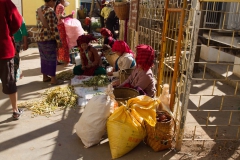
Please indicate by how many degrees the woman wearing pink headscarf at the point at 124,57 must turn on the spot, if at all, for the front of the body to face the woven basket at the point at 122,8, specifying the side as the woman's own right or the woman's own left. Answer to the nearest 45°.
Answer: approximately 90° to the woman's own right

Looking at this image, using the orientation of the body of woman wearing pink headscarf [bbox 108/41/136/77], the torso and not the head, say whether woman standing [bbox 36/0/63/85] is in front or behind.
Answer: in front

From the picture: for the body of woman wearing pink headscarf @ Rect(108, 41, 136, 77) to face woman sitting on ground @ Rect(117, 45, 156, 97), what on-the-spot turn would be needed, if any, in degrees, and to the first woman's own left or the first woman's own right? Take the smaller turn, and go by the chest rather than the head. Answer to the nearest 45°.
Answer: approximately 90° to the first woman's own left

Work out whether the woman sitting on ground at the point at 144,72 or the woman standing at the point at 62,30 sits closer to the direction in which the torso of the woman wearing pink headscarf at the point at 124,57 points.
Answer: the woman standing

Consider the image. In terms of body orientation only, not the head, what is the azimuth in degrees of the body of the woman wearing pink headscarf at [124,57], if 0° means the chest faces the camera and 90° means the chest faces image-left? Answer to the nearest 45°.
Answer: approximately 90°

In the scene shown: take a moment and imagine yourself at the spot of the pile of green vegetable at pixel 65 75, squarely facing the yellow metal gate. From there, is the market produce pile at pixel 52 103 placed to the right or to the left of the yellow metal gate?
right

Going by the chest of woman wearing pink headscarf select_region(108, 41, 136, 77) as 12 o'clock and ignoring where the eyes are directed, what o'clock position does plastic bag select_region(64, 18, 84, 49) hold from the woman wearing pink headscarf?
The plastic bag is roughly at 2 o'clock from the woman wearing pink headscarf.

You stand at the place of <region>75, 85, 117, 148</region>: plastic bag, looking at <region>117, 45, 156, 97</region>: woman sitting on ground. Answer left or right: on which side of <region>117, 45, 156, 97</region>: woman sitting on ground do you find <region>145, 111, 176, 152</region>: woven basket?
right

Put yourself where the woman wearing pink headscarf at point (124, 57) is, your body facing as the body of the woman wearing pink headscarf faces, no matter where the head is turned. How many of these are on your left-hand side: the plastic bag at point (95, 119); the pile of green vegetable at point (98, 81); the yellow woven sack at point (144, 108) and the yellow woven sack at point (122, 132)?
3

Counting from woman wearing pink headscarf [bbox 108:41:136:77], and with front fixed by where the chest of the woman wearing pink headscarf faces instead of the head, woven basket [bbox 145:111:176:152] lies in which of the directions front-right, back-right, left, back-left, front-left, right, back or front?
left

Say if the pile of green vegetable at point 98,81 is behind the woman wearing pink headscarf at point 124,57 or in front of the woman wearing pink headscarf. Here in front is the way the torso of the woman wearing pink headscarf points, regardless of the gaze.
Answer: in front

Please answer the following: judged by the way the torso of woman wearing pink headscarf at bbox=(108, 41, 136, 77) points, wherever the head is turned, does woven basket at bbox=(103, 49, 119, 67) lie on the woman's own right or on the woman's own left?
on the woman's own right

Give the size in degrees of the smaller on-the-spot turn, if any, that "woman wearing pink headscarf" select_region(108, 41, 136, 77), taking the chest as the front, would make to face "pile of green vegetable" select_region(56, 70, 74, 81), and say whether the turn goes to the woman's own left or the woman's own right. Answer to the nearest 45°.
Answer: approximately 45° to the woman's own right

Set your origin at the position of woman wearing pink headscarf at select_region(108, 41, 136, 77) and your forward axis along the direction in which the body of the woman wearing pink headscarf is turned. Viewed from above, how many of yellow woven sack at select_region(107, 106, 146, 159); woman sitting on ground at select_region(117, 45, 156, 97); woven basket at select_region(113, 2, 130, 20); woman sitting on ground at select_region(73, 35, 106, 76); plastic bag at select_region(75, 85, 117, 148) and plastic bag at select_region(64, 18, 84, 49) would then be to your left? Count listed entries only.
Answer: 3

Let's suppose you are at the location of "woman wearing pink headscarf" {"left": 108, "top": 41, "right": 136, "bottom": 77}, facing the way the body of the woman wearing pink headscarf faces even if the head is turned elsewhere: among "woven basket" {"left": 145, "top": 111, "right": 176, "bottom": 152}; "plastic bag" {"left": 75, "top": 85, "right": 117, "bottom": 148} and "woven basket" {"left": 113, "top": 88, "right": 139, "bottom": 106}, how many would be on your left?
3
